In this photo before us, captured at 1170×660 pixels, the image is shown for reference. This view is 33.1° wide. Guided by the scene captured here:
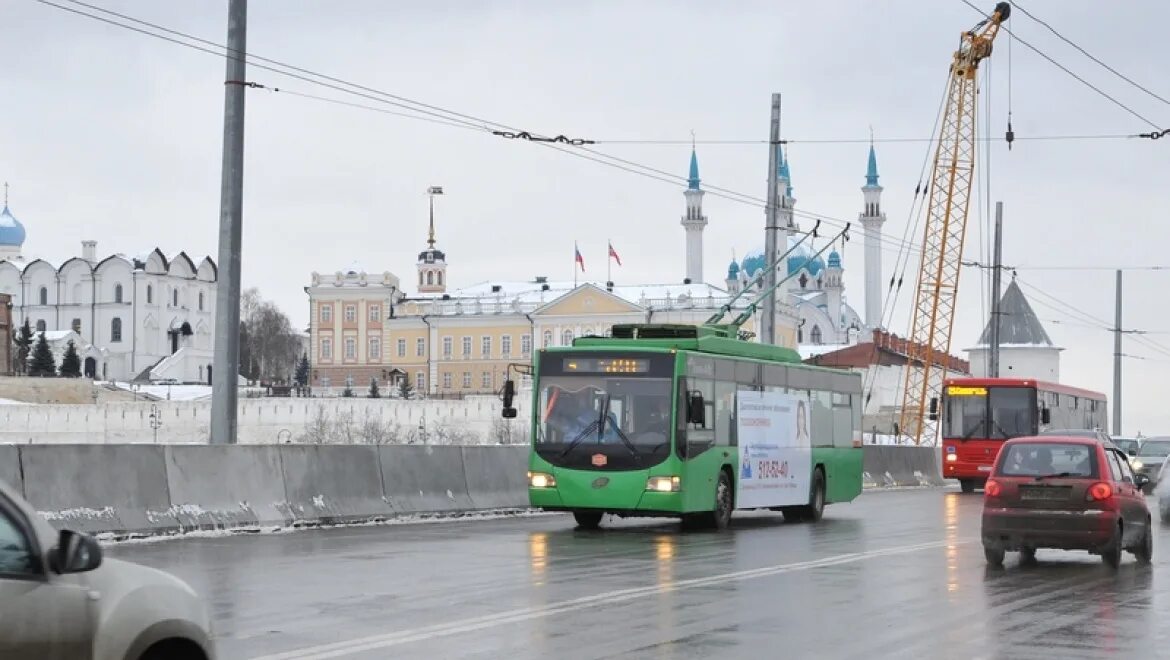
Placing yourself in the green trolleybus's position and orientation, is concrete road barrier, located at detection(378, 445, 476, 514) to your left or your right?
on your right

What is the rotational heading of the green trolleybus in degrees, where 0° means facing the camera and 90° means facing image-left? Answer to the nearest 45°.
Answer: approximately 45°
